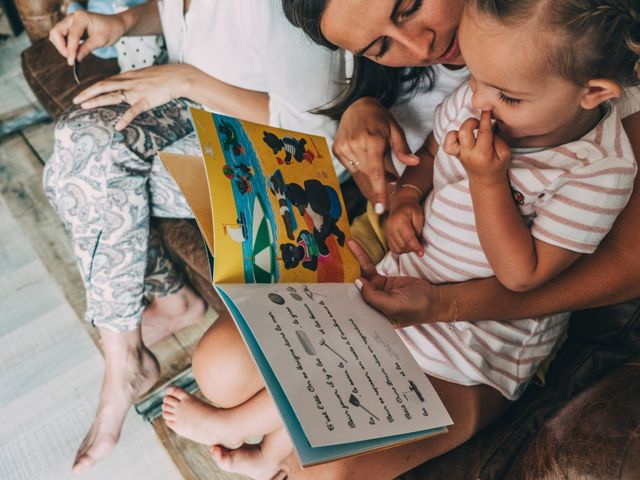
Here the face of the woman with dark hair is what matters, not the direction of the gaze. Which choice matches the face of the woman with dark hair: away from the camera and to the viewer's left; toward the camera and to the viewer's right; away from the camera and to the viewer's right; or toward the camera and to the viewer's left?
toward the camera and to the viewer's left

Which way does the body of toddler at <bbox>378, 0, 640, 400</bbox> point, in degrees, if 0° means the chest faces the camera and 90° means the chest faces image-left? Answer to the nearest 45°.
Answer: approximately 45°

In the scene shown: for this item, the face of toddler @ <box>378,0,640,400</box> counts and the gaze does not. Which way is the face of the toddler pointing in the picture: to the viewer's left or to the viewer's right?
to the viewer's left
